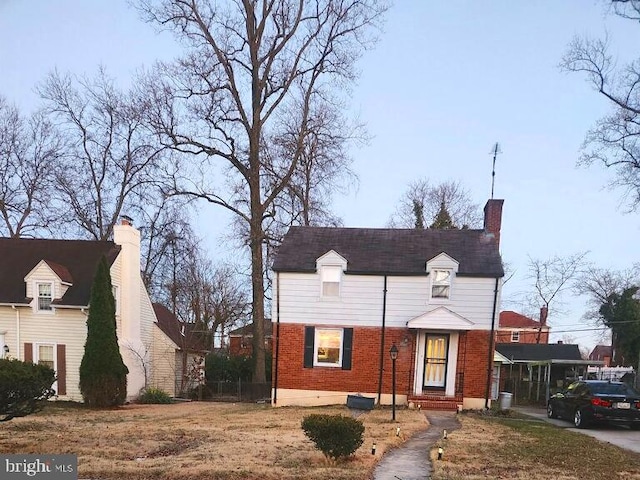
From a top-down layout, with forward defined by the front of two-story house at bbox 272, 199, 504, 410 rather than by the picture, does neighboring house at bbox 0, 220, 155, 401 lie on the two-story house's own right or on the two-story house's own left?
on the two-story house's own right

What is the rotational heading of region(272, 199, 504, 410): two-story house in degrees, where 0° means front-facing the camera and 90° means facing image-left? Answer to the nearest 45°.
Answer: approximately 0°

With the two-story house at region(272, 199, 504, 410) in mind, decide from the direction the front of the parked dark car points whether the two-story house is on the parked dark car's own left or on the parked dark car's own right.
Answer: on the parked dark car's own left

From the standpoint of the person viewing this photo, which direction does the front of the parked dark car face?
facing away from the viewer and to the left of the viewer

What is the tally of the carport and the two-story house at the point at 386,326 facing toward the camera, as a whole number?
2

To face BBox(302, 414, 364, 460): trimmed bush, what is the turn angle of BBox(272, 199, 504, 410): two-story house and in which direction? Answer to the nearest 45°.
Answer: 0° — it already faces it

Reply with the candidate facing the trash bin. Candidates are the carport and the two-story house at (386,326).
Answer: the carport

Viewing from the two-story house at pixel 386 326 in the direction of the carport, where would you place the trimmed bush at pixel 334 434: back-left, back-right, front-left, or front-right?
back-right

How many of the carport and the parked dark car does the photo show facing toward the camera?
1
